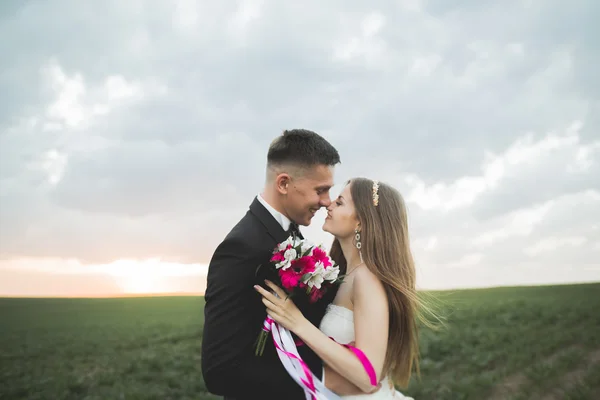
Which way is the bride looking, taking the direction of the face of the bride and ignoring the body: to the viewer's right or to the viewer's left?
to the viewer's left

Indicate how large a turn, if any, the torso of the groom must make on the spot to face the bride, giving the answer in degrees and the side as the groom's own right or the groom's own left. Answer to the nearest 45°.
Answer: approximately 45° to the groom's own left

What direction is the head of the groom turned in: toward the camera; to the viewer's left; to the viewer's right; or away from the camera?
to the viewer's right

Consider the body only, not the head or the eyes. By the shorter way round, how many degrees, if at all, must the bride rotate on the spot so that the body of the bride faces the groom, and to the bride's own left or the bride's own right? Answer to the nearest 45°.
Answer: approximately 45° to the bride's own left

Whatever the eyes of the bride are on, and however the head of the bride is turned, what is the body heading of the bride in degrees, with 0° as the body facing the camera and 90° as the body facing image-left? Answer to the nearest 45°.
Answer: approximately 90°

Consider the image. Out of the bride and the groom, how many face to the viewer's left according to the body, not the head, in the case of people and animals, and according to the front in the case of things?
1

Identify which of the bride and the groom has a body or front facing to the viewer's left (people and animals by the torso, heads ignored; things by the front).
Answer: the bride

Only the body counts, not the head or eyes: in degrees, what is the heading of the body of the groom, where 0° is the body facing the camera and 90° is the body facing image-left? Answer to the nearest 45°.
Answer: approximately 270°

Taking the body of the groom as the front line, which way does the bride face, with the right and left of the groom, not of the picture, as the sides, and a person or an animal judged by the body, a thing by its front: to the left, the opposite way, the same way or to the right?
the opposite way
